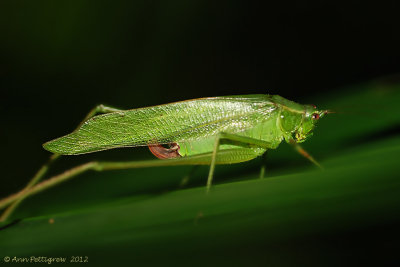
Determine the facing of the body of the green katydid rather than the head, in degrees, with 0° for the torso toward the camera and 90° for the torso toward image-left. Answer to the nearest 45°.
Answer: approximately 270°
